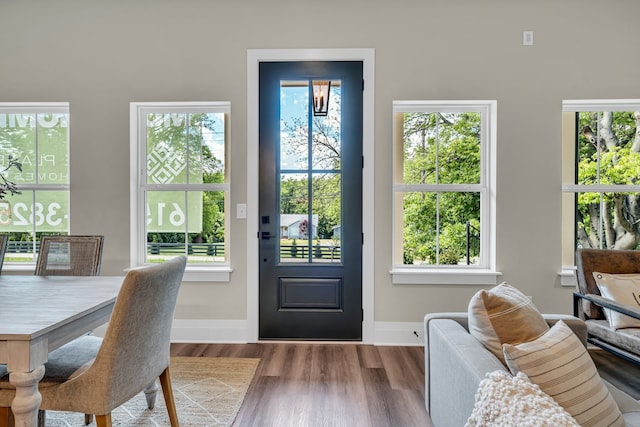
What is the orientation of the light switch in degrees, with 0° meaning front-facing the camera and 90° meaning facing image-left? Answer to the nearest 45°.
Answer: approximately 0°

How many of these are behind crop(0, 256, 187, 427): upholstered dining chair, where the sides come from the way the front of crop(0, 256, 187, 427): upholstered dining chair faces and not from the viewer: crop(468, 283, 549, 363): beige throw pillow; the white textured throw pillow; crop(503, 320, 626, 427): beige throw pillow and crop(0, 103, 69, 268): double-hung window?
3

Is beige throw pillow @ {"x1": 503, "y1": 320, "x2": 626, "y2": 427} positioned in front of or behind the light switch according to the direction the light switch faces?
in front

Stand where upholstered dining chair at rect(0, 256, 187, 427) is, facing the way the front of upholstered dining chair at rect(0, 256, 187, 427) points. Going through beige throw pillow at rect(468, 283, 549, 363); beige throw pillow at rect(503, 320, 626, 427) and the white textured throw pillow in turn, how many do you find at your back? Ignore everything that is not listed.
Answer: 3

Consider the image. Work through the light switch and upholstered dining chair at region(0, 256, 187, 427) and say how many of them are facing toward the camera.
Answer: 1

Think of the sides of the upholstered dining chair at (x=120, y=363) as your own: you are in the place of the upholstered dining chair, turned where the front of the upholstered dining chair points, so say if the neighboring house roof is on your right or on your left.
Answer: on your right

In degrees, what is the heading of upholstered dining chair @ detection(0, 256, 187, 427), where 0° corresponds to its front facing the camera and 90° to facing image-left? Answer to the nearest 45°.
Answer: approximately 135°

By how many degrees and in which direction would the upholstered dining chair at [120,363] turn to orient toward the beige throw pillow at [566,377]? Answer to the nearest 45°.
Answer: approximately 180°

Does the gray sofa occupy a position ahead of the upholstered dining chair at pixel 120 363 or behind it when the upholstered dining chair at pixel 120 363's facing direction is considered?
behind

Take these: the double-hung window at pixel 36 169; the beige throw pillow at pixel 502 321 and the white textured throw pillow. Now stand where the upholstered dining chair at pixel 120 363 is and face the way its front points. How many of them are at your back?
2
